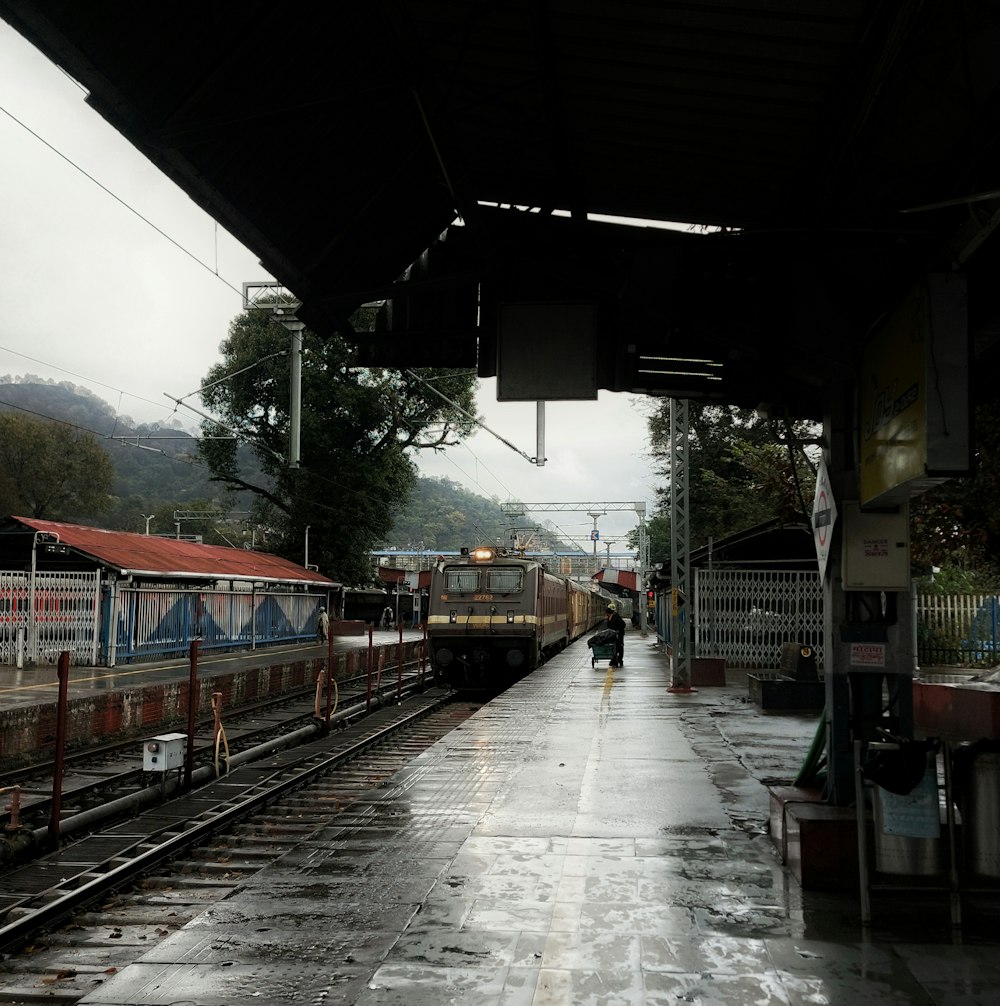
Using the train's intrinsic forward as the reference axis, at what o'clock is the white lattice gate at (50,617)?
The white lattice gate is roughly at 3 o'clock from the train.

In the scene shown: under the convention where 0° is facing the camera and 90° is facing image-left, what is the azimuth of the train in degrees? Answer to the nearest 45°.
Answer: approximately 0°

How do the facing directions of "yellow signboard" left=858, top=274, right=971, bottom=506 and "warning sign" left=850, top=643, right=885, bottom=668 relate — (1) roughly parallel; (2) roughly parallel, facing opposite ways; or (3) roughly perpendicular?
roughly perpendicular

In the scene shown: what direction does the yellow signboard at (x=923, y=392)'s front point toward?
to the viewer's left

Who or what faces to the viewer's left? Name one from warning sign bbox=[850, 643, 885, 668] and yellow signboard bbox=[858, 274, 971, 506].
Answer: the yellow signboard

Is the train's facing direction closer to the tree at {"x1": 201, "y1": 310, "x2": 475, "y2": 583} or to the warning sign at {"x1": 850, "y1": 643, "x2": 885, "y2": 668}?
the warning sign
